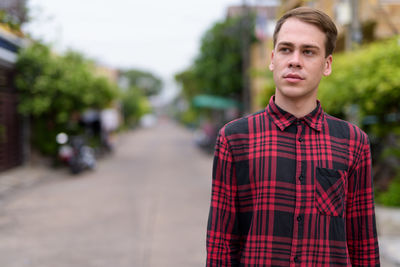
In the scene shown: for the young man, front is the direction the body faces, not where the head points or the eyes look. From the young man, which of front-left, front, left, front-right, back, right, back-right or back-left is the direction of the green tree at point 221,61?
back

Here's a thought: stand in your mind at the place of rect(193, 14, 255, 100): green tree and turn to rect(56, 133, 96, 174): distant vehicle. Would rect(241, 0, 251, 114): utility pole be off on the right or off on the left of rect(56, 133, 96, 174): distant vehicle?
left

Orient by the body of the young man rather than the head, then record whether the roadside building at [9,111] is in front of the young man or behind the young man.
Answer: behind

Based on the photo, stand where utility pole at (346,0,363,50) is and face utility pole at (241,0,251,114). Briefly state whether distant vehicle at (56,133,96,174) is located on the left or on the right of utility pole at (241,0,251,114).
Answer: left

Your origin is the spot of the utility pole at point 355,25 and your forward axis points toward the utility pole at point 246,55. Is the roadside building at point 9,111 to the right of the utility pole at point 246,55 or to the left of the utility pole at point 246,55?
left

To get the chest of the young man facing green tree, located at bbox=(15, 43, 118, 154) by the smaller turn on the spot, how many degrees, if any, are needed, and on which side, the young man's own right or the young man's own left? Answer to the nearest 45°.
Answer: approximately 135° to the young man's own right

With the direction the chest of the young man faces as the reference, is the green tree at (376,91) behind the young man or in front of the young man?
behind

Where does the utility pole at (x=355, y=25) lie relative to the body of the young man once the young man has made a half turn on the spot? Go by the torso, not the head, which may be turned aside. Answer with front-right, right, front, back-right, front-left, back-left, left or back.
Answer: front

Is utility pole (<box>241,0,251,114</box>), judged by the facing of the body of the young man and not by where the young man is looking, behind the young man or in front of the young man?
behind

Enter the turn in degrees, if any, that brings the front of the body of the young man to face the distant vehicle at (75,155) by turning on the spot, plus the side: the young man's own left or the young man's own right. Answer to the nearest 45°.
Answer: approximately 135° to the young man's own right

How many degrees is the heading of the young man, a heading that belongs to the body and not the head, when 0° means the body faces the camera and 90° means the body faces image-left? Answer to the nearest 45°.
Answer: approximately 0°
